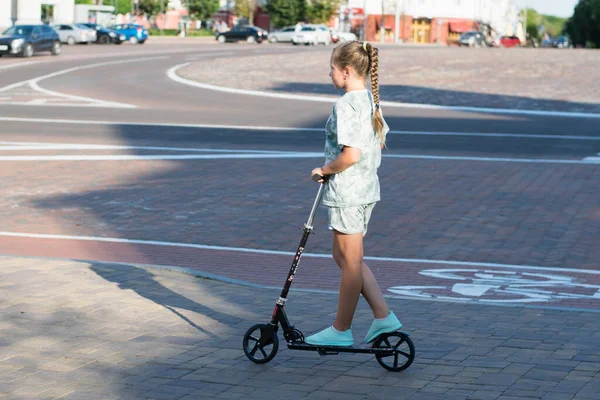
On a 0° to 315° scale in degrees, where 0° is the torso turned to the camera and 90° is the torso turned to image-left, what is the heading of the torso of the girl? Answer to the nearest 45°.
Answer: approximately 90°

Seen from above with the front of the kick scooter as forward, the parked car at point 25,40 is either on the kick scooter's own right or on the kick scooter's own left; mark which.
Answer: on the kick scooter's own right

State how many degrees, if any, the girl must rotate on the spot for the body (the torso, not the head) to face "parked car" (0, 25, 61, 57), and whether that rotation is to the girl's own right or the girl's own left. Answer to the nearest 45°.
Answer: approximately 90° to the girl's own right

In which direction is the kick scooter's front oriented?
to the viewer's left

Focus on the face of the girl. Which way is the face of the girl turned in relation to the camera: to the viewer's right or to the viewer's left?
to the viewer's left
